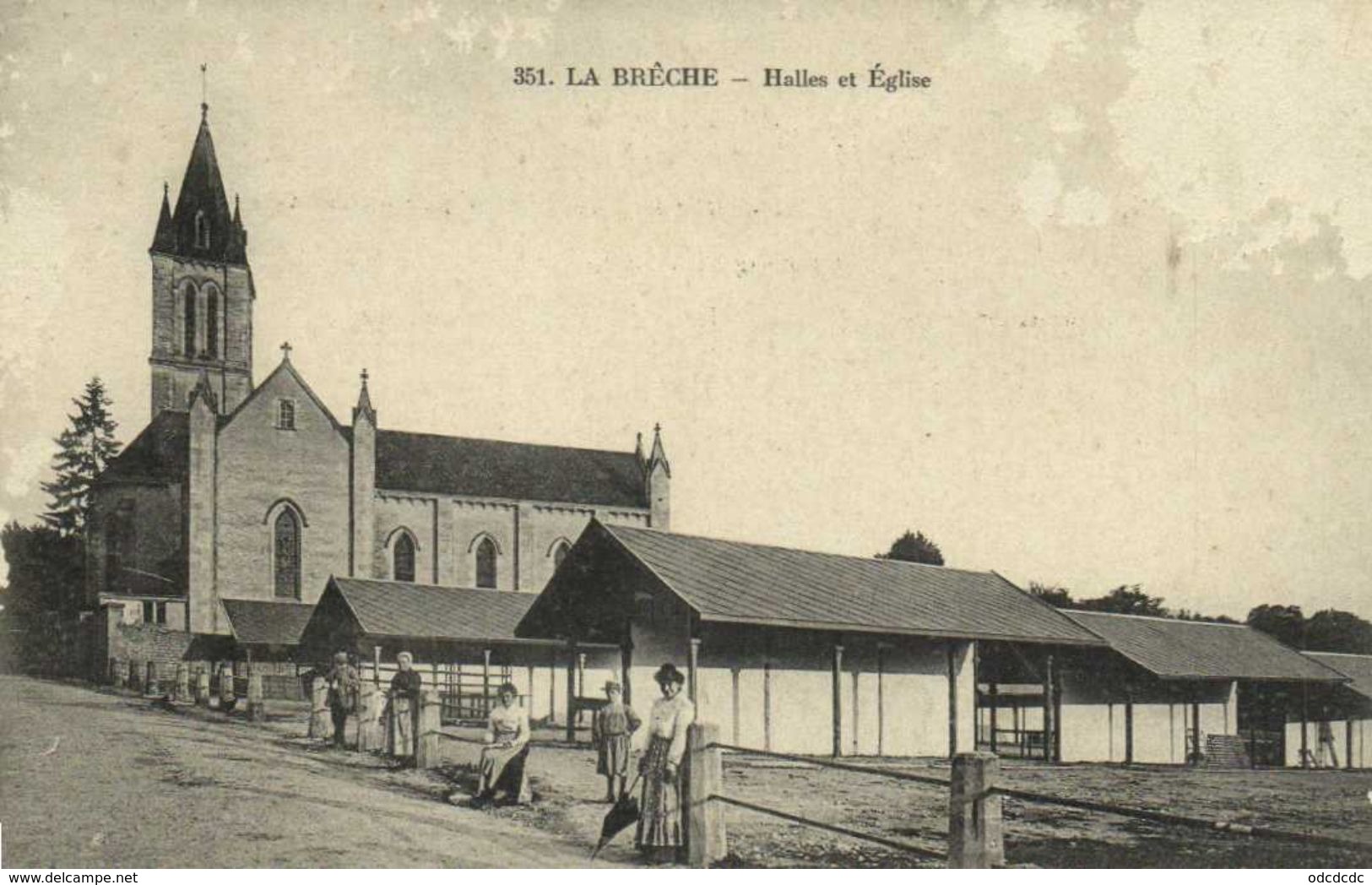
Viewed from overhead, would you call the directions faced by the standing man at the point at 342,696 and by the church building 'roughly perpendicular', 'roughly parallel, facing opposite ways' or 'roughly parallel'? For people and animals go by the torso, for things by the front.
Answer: roughly perpendicular

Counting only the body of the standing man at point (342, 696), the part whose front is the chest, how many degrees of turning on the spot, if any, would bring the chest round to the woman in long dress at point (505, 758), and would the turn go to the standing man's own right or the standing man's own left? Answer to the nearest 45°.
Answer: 0° — they already face them
